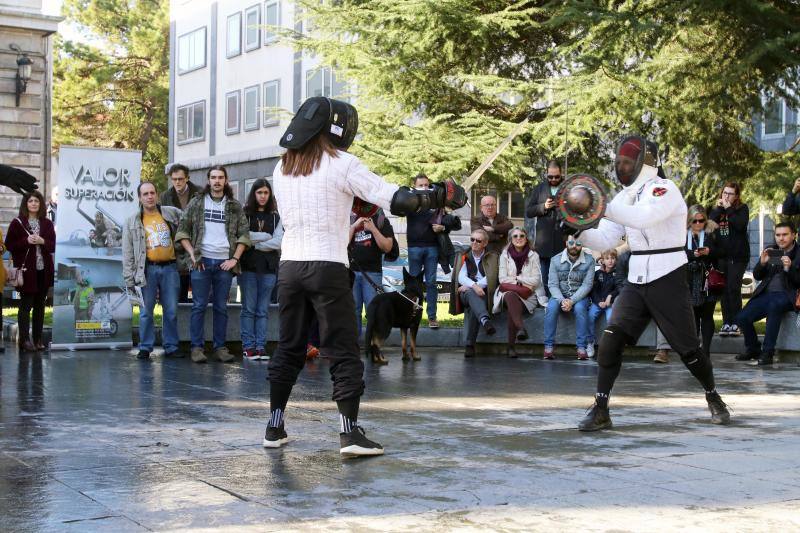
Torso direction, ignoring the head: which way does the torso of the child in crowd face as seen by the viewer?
toward the camera

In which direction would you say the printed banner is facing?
toward the camera

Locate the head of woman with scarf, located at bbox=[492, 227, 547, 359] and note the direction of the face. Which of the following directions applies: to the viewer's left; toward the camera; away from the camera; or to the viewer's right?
toward the camera

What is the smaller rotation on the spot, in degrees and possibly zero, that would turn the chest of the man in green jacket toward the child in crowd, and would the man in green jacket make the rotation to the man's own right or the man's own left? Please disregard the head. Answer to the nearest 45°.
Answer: approximately 90° to the man's own left

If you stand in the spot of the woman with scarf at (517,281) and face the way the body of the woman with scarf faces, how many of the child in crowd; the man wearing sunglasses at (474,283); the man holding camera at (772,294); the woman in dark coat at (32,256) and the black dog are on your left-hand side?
2

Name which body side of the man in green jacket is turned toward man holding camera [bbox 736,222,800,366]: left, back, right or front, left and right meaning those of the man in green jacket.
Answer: left

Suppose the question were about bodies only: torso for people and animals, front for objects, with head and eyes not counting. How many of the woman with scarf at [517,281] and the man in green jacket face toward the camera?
2

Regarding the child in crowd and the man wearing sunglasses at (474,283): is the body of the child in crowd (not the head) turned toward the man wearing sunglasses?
no

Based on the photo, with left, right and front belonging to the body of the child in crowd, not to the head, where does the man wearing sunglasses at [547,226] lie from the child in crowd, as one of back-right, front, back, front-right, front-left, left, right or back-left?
back-right

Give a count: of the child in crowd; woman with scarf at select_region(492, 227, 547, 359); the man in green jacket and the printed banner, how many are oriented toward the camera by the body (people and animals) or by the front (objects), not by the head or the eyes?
4

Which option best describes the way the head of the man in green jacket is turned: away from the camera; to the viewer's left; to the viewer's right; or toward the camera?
toward the camera

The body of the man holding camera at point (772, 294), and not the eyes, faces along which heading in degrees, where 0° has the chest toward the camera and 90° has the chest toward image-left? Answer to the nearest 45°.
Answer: approximately 45°

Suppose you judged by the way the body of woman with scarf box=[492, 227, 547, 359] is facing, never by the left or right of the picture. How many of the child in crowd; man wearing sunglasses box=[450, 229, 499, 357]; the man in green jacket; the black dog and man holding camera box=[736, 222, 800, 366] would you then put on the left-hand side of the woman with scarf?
2

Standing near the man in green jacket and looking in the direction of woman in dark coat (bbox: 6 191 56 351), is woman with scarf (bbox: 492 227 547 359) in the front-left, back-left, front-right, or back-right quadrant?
back-right

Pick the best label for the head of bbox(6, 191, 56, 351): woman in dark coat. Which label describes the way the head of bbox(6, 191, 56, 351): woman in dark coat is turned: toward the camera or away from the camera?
toward the camera

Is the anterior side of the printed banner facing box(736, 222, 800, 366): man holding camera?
no

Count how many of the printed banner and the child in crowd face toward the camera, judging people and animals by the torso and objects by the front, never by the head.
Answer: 2

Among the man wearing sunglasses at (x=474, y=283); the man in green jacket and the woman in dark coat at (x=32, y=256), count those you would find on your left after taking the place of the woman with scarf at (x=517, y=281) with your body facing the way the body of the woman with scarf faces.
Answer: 0

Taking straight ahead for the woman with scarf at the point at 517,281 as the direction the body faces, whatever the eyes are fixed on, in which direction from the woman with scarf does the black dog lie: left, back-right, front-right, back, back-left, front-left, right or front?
front-right

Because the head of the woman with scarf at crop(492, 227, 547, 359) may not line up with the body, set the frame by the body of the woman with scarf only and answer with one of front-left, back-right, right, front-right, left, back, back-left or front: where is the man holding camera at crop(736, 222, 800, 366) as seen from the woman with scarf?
left

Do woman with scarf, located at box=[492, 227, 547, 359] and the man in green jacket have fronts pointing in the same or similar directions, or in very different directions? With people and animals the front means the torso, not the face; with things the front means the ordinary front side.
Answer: same or similar directions
